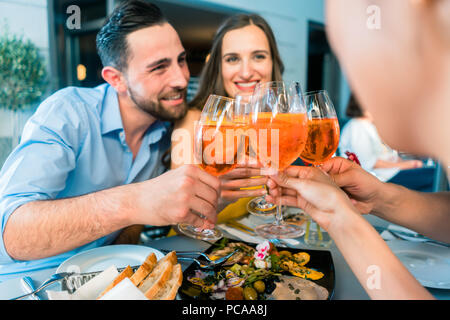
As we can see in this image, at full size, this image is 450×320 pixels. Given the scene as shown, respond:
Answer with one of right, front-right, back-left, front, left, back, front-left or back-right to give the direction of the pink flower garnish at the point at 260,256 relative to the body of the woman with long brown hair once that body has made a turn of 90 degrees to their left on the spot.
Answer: right

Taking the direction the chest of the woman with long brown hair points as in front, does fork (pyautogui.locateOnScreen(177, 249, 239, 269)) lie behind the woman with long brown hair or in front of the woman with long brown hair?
in front

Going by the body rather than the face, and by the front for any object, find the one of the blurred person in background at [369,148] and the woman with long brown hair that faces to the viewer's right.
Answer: the blurred person in background

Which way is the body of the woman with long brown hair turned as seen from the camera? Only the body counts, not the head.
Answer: toward the camera

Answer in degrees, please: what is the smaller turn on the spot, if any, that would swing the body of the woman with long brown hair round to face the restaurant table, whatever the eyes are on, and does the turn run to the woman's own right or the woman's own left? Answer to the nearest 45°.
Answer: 0° — they already face it

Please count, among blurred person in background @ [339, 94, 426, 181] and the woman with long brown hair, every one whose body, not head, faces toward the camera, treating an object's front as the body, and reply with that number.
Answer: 1

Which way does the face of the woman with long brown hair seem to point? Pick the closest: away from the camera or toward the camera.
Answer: toward the camera

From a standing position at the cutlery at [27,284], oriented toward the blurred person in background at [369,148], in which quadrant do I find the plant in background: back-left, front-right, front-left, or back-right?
front-left

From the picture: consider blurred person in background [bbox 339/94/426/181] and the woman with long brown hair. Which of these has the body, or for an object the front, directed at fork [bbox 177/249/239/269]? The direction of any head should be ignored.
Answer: the woman with long brown hair

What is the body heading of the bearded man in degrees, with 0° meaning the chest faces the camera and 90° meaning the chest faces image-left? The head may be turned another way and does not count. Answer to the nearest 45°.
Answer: approximately 315°

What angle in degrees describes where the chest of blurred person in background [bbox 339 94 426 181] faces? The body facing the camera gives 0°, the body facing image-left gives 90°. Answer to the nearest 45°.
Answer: approximately 270°

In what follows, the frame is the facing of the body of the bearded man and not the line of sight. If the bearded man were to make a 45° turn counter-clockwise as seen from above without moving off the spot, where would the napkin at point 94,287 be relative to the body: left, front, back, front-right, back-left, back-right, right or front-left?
right

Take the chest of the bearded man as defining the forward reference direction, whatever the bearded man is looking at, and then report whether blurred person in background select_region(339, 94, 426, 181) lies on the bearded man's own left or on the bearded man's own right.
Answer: on the bearded man's own left
